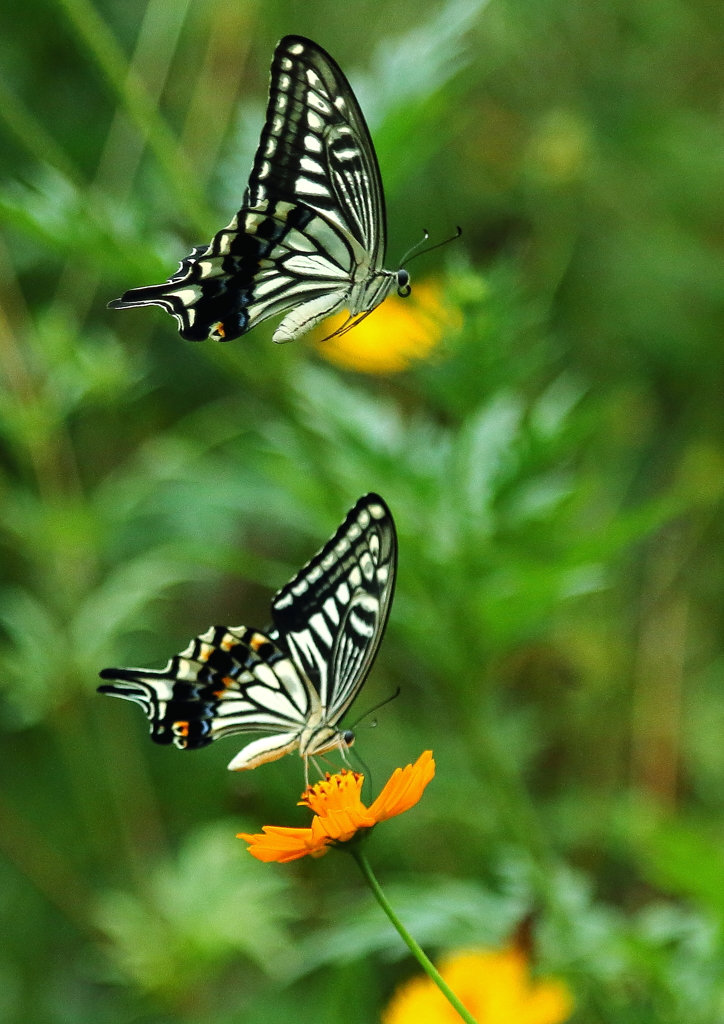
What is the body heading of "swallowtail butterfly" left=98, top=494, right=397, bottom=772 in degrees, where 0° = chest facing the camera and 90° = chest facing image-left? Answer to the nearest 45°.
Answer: approximately 270°

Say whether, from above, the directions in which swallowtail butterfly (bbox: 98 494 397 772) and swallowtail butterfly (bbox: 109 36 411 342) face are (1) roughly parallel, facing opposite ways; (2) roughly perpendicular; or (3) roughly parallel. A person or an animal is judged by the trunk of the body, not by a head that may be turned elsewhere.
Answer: roughly parallel

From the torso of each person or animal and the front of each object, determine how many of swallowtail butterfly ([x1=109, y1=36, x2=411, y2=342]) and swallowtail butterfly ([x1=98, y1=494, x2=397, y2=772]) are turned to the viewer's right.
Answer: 2

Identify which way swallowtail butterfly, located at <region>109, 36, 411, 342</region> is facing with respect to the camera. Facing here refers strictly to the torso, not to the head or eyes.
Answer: to the viewer's right
